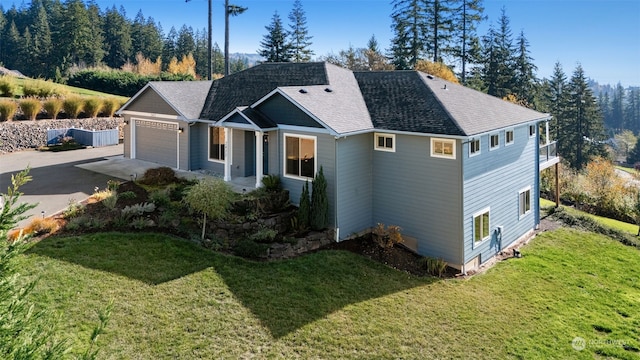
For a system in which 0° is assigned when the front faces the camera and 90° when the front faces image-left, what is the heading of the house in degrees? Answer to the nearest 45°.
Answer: approximately 45°

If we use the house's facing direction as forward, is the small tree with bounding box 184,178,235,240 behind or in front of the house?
in front

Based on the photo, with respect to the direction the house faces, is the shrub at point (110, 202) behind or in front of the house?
in front

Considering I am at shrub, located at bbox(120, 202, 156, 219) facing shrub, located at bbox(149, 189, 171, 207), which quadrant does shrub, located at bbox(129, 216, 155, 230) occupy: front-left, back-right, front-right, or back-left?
back-right

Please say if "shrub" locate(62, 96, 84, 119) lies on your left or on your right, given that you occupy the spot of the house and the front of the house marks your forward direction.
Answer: on your right

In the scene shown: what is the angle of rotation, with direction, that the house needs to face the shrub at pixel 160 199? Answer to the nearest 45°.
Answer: approximately 45° to its right

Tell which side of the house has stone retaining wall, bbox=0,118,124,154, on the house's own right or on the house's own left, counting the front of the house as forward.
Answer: on the house's own right

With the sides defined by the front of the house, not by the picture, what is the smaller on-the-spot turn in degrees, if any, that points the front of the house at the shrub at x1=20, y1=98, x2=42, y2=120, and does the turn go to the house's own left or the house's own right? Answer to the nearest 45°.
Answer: approximately 90° to the house's own right

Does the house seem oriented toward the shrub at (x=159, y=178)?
no

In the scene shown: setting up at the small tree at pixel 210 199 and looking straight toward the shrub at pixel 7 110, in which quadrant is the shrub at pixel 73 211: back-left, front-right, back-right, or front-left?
front-left
